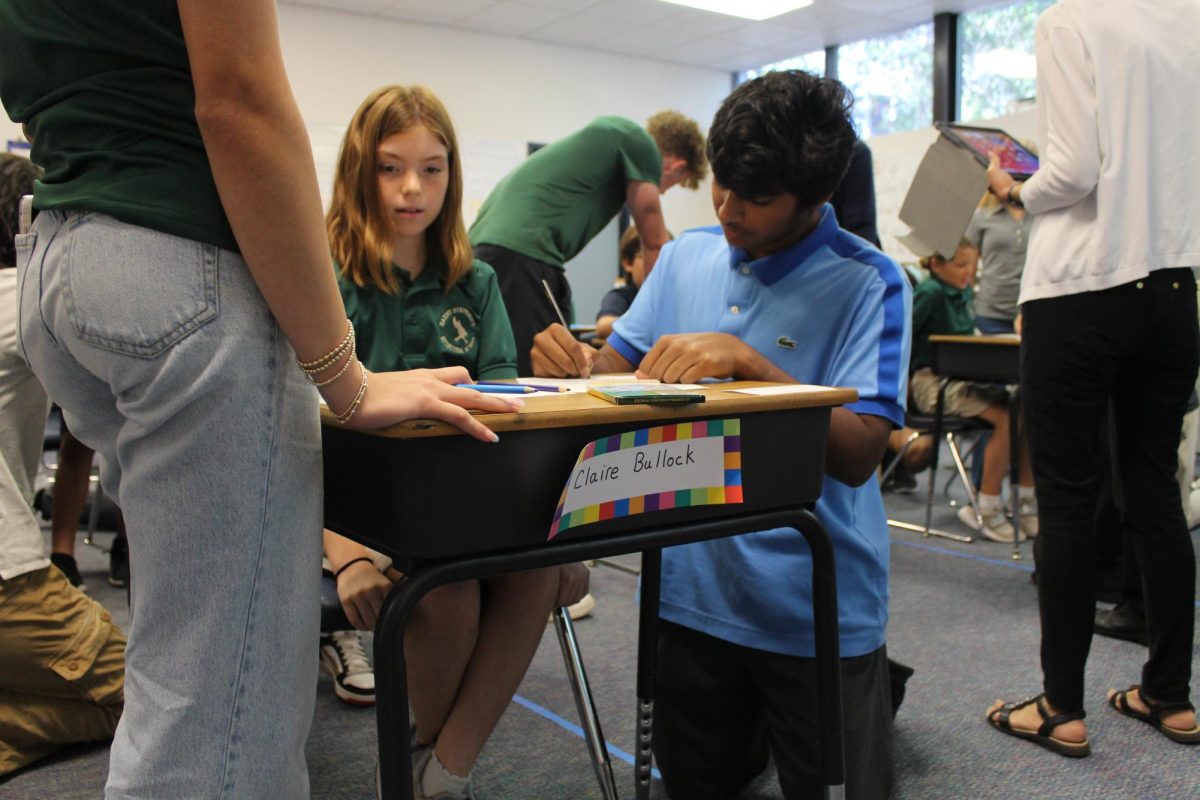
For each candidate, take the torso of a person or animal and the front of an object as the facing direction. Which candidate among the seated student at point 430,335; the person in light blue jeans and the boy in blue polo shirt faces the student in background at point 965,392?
the person in light blue jeans

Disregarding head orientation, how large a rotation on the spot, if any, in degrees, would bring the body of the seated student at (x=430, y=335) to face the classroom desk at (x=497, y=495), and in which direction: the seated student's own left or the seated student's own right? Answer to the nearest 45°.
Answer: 0° — they already face it

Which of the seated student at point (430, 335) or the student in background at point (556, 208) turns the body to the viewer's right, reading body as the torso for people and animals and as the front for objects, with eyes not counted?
the student in background

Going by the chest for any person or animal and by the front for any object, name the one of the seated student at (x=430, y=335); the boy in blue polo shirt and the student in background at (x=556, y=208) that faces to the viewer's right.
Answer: the student in background

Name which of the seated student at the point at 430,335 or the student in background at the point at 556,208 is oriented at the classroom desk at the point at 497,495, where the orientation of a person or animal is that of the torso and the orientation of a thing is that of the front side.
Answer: the seated student

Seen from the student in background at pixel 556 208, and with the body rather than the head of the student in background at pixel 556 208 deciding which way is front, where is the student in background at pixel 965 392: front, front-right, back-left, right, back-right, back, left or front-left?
front-left

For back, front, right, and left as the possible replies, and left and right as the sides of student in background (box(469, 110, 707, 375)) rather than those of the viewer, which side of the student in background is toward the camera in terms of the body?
right

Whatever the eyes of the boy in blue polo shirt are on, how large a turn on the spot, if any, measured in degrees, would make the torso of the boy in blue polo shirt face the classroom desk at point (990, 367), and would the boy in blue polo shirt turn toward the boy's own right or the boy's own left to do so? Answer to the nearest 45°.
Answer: approximately 135° to the boy's own right

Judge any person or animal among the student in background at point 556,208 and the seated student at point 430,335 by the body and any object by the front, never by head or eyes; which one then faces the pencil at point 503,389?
the seated student

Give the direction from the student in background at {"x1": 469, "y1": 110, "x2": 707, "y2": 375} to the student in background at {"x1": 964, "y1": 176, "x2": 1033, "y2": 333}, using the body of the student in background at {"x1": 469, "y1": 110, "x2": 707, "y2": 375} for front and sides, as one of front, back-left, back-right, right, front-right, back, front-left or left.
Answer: front-left

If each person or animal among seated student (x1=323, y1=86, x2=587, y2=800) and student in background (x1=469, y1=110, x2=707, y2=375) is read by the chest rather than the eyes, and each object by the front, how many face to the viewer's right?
1

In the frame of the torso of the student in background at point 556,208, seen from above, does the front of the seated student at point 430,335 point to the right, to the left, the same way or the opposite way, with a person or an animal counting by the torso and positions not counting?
to the right

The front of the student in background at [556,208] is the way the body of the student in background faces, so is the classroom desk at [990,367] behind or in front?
in front
